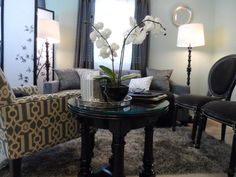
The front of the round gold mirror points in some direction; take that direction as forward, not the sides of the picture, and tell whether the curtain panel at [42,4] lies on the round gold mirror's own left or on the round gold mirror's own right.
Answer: on the round gold mirror's own right

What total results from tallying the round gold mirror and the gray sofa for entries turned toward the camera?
2

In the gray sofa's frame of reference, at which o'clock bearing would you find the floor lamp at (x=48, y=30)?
The floor lamp is roughly at 3 o'clock from the gray sofa.

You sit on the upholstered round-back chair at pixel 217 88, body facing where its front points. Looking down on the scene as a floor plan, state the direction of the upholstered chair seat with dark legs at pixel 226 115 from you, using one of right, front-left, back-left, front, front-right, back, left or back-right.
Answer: front-left

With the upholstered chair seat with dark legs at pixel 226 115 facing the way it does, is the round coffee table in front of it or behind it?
in front

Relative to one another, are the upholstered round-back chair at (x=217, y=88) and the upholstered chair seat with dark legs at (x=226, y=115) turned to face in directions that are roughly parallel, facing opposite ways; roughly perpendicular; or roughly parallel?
roughly parallel

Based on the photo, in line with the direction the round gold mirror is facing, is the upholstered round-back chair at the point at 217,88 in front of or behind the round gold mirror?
in front

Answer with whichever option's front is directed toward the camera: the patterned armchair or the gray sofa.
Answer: the gray sofa

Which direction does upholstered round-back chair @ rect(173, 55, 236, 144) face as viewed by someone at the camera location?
facing the viewer and to the left of the viewer

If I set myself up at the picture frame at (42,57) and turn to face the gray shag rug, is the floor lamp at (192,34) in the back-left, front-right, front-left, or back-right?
front-left

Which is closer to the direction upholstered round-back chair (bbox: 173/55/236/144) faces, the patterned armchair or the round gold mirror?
the patterned armchair

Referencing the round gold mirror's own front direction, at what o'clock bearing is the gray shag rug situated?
The gray shag rug is roughly at 12 o'clock from the round gold mirror.

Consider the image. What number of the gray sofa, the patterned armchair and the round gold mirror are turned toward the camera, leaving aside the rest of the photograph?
2

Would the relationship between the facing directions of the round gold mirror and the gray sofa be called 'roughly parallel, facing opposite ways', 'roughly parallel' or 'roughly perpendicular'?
roughly parallel

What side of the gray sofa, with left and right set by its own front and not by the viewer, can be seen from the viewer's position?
front
